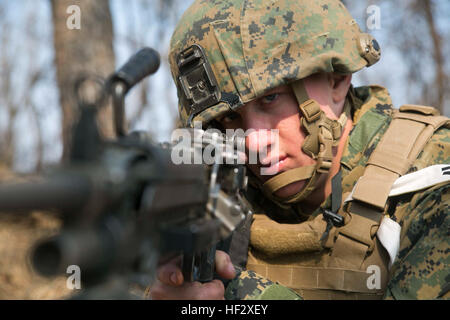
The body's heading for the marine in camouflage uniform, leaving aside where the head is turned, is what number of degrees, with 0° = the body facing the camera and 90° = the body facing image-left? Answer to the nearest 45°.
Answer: approximately 45°

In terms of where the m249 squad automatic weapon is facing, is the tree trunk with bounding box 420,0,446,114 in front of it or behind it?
behind

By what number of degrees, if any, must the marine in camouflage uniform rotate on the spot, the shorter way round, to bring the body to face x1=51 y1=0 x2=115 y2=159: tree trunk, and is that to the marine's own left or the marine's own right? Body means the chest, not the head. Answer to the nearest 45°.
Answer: approximately 90° to the marine's own right

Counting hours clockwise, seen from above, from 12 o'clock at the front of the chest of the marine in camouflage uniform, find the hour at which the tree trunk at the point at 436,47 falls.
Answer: The tree trunk is roughly at 5 o'clock from the marine in camouflage uniform.

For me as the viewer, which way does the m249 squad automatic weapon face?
facing the viewer and to the left of the viewer

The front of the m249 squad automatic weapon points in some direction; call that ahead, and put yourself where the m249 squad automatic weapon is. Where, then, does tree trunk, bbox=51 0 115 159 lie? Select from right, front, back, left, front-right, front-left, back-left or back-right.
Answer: back-right
